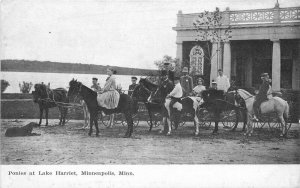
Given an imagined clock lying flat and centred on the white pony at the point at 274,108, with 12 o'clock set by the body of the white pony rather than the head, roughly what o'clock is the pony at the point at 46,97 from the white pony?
The pony is roughly at 12 o'clock from the white pony.

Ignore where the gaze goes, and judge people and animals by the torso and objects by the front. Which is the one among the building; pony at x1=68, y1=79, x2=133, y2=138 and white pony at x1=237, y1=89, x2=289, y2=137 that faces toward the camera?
the building

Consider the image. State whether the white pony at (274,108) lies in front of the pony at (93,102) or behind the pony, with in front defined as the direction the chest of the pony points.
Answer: behind

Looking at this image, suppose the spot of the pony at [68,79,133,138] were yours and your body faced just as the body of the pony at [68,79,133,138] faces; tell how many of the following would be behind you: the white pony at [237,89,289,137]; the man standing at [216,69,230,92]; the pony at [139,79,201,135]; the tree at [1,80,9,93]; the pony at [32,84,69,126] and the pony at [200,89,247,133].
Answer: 4

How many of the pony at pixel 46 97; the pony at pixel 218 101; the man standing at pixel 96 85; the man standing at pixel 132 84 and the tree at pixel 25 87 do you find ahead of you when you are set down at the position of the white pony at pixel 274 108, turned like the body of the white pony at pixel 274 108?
5

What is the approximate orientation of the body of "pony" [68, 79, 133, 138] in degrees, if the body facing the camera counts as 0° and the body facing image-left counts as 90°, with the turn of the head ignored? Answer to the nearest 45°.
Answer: approximately 90°

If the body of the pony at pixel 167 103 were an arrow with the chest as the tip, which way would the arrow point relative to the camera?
to the viewer's left

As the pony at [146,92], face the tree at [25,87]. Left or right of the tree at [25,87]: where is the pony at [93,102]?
left

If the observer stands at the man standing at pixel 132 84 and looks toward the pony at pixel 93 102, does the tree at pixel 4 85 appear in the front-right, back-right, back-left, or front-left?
front-right

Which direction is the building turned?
toward the camera

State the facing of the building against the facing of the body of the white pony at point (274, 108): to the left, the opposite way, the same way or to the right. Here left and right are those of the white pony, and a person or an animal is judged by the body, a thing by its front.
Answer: to the left

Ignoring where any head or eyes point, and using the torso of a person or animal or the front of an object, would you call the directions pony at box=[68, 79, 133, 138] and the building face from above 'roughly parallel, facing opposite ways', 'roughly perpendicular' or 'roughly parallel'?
roughly perpendicular

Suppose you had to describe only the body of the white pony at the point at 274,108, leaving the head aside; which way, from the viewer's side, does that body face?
to the viewer's left

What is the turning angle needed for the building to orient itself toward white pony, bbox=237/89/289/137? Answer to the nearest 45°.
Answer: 0° — it already faces it

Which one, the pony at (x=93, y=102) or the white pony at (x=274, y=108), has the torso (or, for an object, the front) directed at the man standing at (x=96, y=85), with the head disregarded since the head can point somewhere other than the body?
the white pony

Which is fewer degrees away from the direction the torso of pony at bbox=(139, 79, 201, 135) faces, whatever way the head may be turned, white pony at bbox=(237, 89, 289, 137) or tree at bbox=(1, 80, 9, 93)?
the tree

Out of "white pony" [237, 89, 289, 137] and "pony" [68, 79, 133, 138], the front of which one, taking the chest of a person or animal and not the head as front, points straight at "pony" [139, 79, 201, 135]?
the white pony

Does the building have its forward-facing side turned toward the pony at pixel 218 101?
yes

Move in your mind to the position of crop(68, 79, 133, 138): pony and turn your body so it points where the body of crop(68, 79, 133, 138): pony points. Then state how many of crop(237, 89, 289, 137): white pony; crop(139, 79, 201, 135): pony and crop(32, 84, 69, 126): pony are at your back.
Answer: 2

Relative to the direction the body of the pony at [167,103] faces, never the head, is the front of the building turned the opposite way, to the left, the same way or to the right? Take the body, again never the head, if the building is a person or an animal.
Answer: to the left
